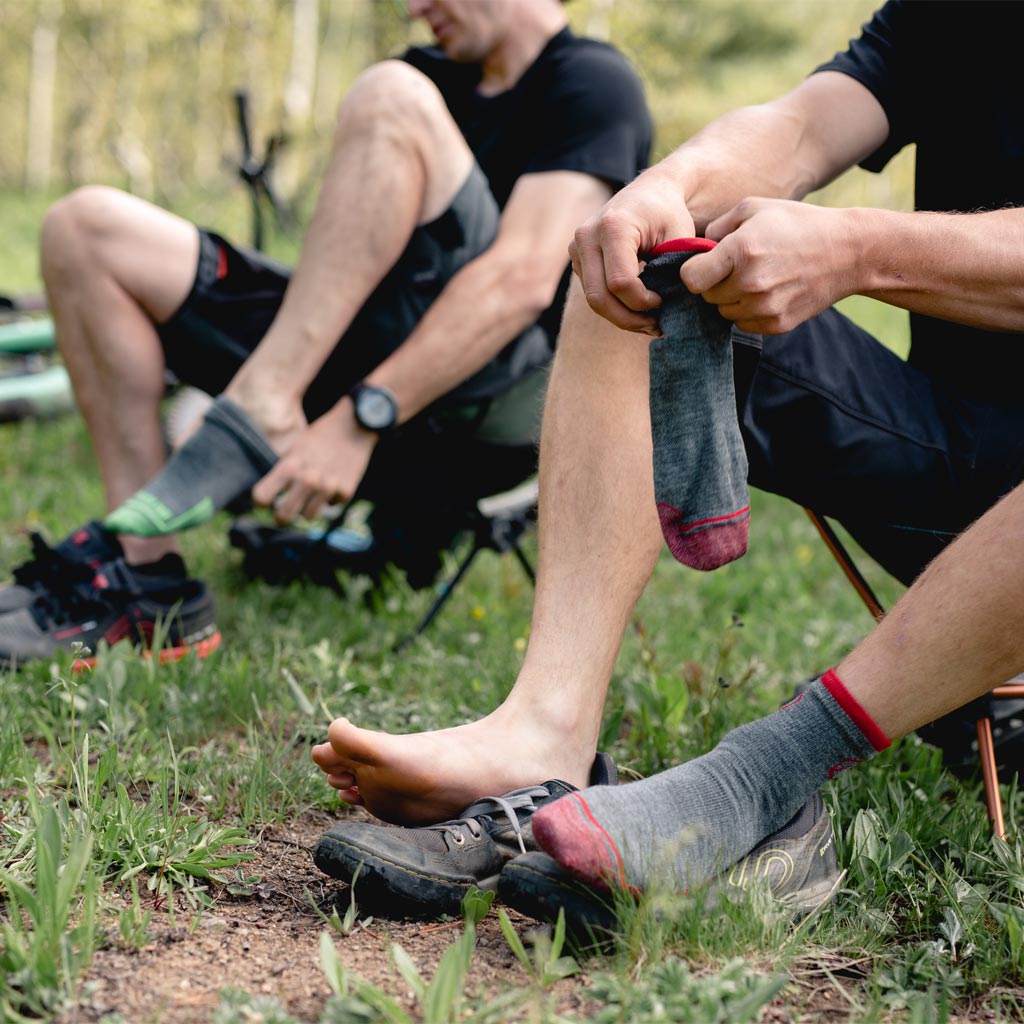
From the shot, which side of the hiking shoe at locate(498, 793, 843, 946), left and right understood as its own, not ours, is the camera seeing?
left

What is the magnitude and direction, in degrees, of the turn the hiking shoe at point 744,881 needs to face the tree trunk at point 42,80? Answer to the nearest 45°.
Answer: approximately 90° to its right

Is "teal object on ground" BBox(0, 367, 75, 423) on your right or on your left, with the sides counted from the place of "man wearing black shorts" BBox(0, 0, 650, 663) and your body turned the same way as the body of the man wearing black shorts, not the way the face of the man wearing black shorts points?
on your right

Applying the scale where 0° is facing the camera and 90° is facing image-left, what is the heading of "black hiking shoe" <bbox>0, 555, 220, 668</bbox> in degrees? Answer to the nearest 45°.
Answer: approximately 90°

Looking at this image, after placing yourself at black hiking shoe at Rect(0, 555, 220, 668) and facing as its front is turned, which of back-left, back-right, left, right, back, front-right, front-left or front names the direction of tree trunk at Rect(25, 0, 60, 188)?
right

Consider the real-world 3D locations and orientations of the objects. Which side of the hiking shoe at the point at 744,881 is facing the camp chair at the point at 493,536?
right

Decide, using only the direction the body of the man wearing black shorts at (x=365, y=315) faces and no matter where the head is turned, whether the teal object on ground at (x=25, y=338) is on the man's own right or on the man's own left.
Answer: on the man's own right
